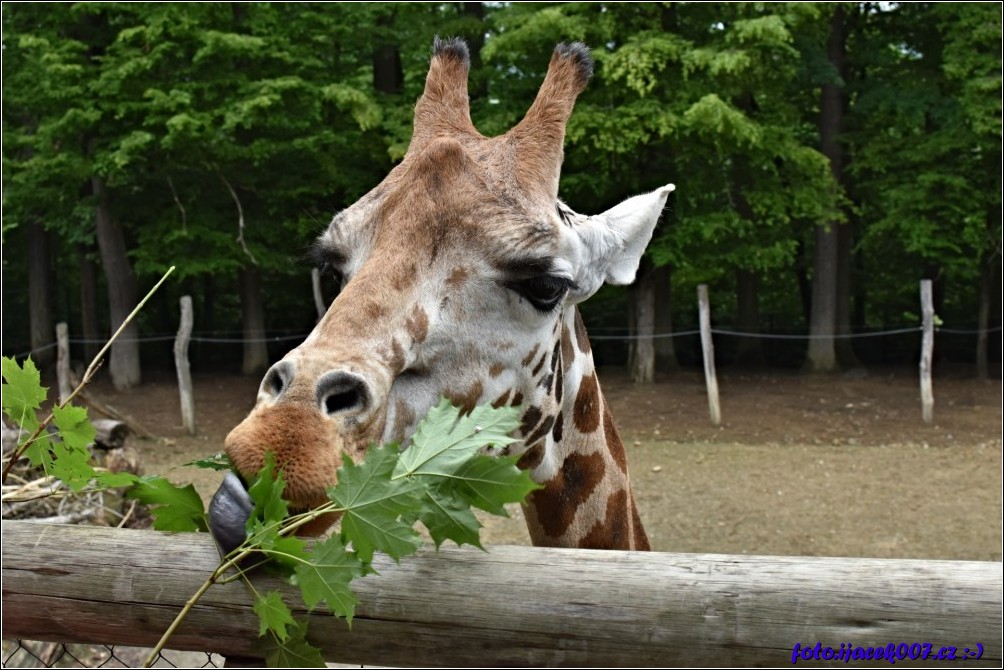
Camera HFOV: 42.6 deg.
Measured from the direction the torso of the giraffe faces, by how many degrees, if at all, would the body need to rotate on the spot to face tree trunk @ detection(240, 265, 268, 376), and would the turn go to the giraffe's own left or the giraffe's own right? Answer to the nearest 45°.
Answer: approximately 135° to the giraffe's own right

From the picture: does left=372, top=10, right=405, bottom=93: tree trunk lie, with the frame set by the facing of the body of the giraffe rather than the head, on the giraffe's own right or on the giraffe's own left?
on the giraffe's own right

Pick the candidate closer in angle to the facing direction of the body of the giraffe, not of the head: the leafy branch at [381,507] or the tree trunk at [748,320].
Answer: the leafy branch

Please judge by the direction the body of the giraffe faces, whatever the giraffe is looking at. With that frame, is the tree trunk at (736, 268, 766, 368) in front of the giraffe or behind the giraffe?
behind

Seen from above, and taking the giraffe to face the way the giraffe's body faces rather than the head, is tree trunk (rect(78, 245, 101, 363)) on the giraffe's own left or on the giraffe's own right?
on the giraffe's own right

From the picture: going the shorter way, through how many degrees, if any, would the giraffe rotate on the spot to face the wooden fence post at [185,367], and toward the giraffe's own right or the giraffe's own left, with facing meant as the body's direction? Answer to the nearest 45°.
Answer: approximately 135° to the giraffe's own right
